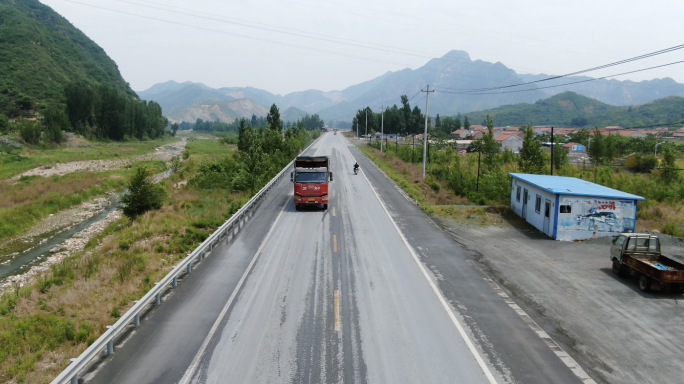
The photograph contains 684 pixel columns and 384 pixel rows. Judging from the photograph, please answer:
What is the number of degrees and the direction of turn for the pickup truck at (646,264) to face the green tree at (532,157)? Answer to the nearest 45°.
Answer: approximately 45° to its right

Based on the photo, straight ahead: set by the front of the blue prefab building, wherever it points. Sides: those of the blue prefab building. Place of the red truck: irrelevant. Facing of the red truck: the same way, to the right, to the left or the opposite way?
to the left

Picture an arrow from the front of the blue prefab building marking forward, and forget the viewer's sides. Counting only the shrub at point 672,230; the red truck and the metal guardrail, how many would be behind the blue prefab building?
1

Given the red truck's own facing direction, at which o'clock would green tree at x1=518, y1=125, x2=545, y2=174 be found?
The green tree is roughly at 8 o'clock from the red truck.

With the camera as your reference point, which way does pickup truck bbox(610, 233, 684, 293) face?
facing away from the viewer and to the left of the viewer

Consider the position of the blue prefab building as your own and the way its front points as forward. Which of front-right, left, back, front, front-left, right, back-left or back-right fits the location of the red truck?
front-right

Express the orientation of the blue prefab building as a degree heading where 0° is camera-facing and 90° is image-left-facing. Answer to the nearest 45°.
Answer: approximately 45°

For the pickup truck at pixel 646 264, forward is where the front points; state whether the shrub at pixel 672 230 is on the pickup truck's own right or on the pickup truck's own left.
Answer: on the pickup truck's own right

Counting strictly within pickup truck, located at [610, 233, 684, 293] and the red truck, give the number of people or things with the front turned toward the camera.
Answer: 1

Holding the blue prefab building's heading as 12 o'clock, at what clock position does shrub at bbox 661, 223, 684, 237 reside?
The shrub is roughly at 6 o'clock from the blue prefab building.

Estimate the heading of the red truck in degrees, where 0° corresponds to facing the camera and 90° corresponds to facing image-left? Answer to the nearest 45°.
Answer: approximately 0°

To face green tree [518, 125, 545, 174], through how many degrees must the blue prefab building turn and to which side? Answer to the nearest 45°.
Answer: approximately 135° to its right

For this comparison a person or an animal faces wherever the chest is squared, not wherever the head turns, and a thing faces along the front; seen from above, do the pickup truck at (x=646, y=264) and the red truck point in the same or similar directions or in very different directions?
very different directions
